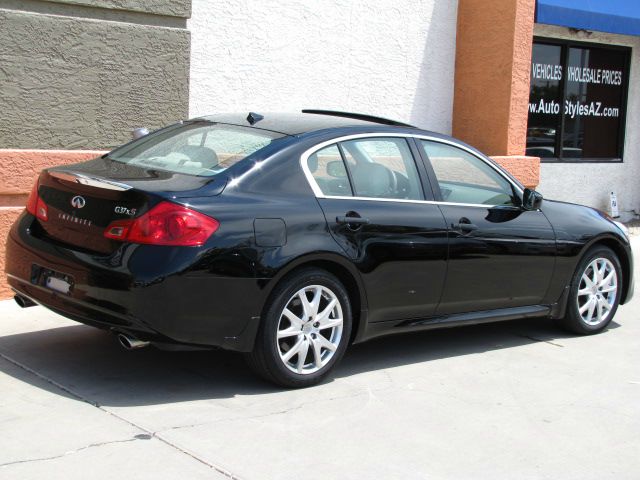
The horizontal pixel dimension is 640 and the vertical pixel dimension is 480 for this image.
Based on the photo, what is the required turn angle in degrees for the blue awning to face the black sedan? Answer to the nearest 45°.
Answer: approximately 45° to its right

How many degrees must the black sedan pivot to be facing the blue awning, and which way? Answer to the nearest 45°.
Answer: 0° — it already faces it

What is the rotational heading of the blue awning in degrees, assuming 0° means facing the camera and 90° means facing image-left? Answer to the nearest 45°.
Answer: approximately 315°

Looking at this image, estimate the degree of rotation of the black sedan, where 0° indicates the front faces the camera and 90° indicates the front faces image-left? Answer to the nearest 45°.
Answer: approximately 225°
